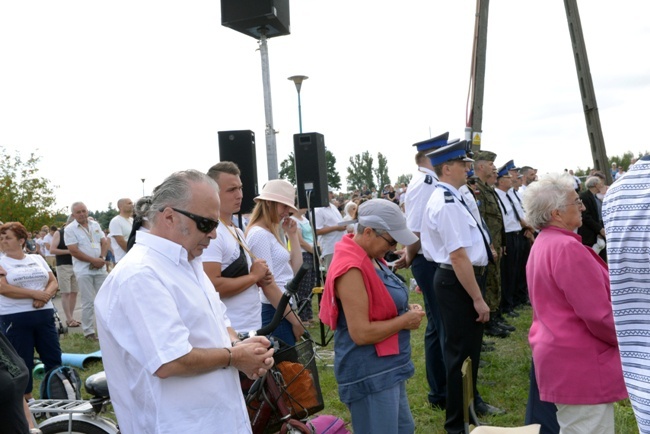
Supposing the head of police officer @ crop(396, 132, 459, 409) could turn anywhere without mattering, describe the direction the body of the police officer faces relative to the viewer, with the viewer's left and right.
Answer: facing to the right of the viewer

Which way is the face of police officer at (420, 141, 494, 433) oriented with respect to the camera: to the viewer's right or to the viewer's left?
to the viewer's right

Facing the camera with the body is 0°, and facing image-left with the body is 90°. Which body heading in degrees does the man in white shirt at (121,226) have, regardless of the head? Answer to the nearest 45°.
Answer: approximately 315°

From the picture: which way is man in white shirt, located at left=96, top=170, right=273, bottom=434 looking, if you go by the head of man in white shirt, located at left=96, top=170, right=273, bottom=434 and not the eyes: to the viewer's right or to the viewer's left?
to the viewer's right

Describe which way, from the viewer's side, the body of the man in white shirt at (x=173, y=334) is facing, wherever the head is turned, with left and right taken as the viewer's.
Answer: facing to the right of the viewer
